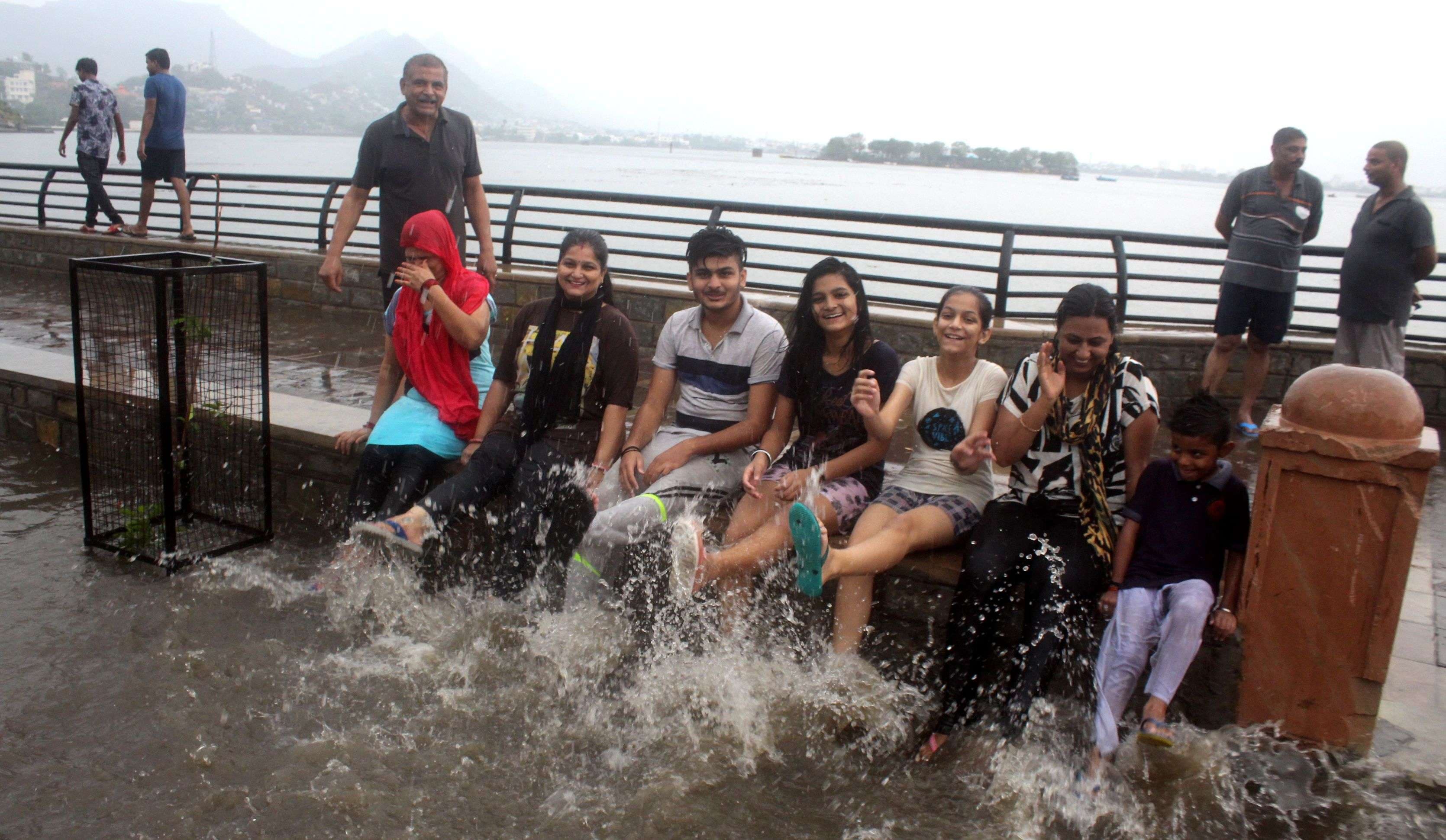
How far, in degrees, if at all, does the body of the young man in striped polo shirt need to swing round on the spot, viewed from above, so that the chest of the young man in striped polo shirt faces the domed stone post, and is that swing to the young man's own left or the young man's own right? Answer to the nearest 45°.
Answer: approximately 90° to the young man's own left

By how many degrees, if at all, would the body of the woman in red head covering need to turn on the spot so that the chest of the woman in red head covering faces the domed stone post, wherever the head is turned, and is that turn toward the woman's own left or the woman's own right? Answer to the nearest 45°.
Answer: approximately 90° to the woman's own left

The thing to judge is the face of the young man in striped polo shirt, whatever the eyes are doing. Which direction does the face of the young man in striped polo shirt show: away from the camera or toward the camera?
toward the camera

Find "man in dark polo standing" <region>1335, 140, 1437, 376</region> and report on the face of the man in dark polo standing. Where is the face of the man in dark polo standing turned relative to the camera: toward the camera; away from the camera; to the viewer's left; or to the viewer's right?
to the viewer's left

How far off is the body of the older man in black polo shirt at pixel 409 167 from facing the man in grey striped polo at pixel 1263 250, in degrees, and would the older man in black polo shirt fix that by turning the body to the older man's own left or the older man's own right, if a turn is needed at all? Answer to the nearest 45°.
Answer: approximately 90° to the older man's own left

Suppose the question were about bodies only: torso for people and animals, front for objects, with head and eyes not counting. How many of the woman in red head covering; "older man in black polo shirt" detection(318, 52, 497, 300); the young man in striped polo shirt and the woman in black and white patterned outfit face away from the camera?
0

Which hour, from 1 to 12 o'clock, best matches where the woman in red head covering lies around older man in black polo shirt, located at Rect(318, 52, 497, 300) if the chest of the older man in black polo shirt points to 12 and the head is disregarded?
The woman in red head covering is roughly at 12 o'clock from the older man in black polo shirt.

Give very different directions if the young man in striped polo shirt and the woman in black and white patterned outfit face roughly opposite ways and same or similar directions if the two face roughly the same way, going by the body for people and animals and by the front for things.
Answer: same or similar directions

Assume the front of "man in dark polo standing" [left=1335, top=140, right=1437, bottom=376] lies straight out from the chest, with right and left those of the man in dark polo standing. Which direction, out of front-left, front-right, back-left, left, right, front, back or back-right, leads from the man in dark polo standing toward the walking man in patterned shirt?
front-right

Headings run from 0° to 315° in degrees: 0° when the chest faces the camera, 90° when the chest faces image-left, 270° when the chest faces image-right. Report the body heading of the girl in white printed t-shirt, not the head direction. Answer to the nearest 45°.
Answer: approximately 45°

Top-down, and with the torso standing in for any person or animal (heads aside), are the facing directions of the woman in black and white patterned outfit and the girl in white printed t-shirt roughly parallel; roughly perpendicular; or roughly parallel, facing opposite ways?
roughly parallel

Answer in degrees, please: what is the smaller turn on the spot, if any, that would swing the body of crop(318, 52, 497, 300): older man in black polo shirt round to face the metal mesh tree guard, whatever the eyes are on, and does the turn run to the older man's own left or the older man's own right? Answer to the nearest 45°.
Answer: approximately 45° to the older man's own right

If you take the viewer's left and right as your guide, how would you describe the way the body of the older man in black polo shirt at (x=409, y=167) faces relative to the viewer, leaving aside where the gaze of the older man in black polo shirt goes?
facing the viewer

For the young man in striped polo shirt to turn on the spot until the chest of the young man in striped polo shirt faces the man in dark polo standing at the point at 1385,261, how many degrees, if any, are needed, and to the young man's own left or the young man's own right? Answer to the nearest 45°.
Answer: approximately 180°

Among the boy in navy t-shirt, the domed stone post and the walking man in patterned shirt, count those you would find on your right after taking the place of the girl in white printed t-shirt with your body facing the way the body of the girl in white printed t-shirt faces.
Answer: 1

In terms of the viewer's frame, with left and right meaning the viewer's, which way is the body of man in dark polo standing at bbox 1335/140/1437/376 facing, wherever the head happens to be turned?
facing the viewer and to the left of the viewer

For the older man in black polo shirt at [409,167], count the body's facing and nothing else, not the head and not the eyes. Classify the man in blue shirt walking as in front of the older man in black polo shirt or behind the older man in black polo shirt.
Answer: behind

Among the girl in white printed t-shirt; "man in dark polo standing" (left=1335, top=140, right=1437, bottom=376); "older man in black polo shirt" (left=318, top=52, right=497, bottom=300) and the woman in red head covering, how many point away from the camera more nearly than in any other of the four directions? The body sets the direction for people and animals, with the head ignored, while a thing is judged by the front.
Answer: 0
